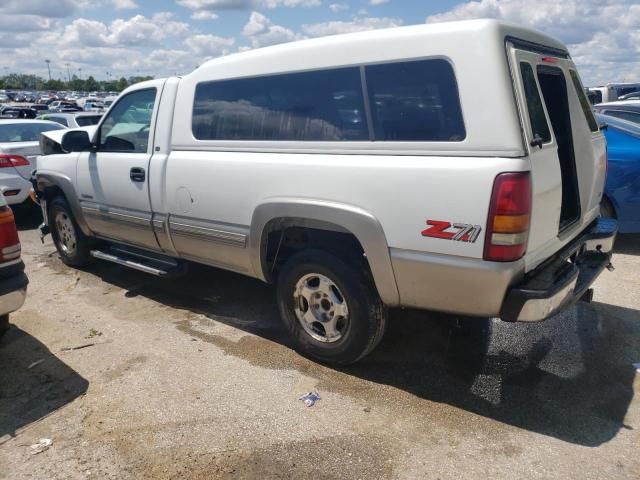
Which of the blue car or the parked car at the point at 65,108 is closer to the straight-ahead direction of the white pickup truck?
the parked car

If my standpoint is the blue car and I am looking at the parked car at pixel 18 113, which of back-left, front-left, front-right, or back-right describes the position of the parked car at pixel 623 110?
front-right

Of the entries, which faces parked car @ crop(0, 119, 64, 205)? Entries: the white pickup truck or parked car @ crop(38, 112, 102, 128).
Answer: the white pickup truck

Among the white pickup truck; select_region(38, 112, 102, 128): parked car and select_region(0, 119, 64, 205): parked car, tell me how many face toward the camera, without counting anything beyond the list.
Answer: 0

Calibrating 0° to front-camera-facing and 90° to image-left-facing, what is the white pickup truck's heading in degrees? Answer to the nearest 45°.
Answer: approximately 135°

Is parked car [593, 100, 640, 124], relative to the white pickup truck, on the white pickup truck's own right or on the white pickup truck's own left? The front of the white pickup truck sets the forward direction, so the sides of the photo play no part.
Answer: on the white pickup truck's own right

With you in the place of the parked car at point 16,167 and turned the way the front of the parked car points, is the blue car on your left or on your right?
on your right

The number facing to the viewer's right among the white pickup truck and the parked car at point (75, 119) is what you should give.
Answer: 0

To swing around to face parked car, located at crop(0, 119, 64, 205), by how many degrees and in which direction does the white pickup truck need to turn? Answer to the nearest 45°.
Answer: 0° — it already faces it

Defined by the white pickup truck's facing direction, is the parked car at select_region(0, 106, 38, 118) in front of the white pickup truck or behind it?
in front

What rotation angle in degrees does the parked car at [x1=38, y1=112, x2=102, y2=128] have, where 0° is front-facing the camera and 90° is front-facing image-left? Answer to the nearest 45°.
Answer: approximately 135°

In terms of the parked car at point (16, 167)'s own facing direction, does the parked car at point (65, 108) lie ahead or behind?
ahead

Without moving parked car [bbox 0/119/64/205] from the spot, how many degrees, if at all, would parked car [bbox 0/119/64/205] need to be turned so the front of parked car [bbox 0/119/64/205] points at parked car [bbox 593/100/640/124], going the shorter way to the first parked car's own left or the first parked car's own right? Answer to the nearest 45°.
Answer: approximately 90° to the first parked car's own right

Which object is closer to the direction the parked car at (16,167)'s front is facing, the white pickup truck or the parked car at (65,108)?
the parked car

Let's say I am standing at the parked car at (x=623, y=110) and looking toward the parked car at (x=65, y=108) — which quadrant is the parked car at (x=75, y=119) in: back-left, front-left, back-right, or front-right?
front-left
